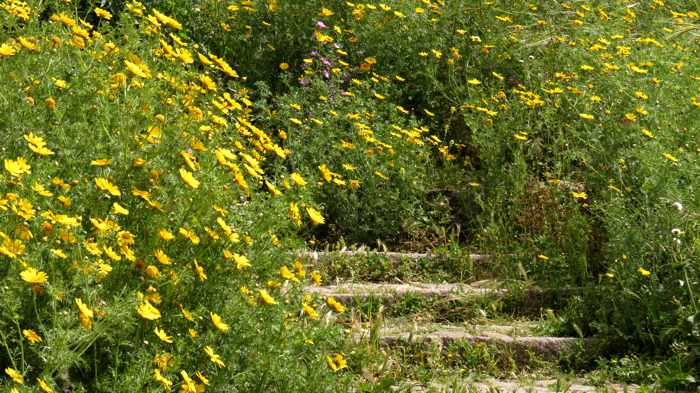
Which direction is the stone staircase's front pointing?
toward the camera

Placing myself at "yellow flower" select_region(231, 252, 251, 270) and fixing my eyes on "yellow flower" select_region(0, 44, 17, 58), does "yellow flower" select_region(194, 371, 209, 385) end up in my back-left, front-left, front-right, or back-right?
back-left

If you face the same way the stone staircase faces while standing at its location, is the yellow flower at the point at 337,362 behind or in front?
in front

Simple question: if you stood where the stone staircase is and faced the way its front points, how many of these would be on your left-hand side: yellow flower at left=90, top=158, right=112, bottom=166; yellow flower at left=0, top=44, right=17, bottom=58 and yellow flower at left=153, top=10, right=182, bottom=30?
0

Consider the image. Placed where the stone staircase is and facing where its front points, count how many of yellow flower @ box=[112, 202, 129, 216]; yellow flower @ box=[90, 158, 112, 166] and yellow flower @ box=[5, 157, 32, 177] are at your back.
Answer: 0

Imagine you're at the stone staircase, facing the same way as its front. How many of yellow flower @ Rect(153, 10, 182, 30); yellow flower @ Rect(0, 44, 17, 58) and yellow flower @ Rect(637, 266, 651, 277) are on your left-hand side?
1

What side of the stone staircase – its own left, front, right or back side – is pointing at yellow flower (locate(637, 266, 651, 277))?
left

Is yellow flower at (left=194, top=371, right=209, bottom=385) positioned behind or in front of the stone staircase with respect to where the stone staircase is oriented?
in front

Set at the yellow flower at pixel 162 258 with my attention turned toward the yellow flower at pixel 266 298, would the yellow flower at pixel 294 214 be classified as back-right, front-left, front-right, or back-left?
front-left

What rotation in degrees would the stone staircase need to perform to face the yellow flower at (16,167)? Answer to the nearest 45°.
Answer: approximately 45° to its right

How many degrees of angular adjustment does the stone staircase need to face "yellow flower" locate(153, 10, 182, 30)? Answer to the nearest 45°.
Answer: approximately 90° to its right
